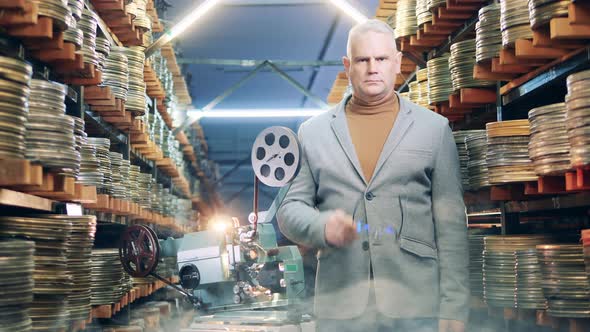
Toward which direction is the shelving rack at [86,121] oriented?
to the viewer's right

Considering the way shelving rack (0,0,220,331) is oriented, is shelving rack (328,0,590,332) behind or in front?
in front

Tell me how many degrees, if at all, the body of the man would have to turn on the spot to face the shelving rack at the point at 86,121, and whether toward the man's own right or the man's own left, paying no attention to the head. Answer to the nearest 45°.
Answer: approximately 135° to the man's own right

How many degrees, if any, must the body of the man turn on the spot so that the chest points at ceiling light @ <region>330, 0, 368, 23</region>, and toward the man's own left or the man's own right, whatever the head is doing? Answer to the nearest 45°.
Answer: approximately 180°

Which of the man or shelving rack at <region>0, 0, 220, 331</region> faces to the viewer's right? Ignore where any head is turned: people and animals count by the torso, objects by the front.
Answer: the shelving rack

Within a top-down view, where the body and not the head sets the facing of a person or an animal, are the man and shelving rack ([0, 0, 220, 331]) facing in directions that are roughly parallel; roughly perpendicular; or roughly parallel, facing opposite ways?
roughly perpendicular

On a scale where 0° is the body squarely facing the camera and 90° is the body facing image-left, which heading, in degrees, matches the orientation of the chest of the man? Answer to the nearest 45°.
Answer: approximately 0°
